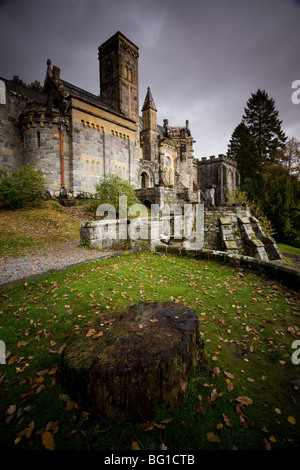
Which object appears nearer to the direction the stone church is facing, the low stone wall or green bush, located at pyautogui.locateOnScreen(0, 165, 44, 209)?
the low stone wall

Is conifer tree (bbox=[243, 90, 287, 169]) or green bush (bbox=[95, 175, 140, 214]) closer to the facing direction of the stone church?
the green bush

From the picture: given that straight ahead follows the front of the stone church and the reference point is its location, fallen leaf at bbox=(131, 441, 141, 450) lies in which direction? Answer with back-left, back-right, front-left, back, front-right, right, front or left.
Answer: front-right

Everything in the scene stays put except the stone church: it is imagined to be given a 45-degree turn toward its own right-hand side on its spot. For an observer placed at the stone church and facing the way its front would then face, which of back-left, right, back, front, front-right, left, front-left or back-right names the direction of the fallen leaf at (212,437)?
front

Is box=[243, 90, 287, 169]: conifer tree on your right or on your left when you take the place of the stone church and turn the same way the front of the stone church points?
on your left

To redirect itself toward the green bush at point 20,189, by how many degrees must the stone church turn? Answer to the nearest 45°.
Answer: approximately 90° to its right

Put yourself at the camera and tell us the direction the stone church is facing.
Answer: facing the viewer and to the right of the viewer

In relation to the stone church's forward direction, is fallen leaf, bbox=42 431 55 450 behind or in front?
in front

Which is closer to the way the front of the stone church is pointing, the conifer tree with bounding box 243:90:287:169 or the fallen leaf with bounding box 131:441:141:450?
the fallen leaf

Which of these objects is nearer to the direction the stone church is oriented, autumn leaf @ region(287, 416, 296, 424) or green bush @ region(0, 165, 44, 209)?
the autumn leaf

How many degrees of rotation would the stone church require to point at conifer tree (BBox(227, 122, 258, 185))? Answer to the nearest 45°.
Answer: approximately 90° to its left

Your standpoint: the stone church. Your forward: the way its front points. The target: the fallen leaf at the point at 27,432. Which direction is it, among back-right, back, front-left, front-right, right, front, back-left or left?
front-right

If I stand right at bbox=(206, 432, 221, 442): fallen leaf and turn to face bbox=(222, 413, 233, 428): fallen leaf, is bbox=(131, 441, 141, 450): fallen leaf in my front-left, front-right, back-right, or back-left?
back-left

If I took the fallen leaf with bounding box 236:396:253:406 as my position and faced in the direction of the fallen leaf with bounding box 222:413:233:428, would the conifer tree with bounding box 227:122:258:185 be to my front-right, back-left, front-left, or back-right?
back-right

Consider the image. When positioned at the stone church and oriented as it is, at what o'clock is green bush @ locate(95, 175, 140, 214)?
The green bush is roughly at 1 o'clock from the stone church.

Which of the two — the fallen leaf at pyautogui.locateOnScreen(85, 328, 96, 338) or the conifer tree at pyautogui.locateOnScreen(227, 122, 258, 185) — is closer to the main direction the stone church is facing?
the fallen leaf

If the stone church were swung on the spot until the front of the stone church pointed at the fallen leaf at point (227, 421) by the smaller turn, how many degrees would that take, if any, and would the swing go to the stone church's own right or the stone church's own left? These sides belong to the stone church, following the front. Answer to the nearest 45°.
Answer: approximately 45° to the stone church's own right
